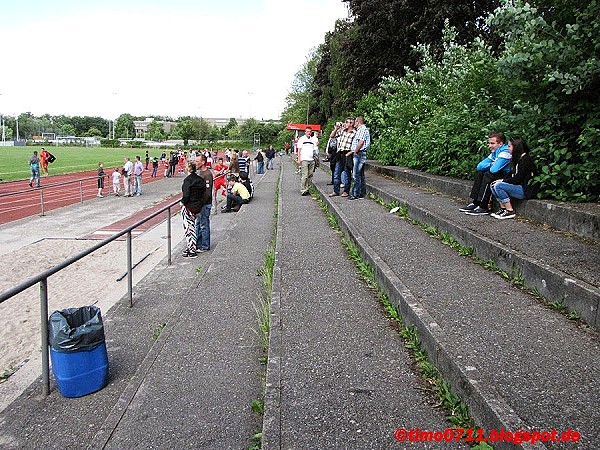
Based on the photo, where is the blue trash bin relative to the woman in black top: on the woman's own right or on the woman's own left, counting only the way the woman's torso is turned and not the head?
on the woman's own left

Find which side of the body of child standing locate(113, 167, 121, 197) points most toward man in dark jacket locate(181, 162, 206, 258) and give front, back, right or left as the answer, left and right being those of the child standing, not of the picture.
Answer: back

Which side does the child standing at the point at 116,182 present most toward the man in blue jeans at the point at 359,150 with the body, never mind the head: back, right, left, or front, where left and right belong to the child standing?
back

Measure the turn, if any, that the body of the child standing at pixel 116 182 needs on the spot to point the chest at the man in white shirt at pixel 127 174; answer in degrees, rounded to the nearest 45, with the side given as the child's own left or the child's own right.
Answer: approximately 135° to the child's own right

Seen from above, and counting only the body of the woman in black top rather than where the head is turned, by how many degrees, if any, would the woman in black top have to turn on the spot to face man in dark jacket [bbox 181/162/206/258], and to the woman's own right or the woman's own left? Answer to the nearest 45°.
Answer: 0° — they already face them

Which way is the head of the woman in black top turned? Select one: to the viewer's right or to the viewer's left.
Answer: to the viewer's left

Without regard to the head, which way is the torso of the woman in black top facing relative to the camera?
to the viewer's left
